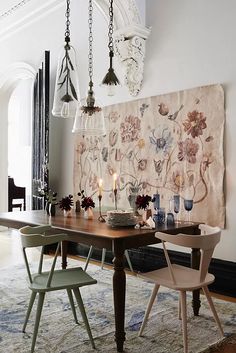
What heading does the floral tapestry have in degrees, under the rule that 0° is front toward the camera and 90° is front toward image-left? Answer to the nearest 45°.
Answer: approximately 45°

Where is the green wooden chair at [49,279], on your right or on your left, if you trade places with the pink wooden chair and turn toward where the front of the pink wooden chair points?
on your left

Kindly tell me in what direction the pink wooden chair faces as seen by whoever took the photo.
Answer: facing away from the viewer and to the left of the viewer
